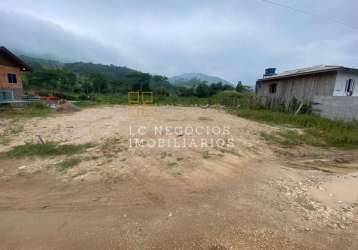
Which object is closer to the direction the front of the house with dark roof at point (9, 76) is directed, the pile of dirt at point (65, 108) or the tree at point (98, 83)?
the pile of dirt

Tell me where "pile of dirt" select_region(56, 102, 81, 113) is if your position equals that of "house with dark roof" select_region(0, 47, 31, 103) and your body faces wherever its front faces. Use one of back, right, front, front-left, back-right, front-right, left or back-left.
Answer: front-left

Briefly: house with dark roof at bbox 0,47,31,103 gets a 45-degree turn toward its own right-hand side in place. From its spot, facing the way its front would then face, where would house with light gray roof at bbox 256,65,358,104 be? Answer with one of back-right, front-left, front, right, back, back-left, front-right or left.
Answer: left

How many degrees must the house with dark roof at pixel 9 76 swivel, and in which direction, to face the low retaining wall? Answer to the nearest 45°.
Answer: approximately 45° to its left

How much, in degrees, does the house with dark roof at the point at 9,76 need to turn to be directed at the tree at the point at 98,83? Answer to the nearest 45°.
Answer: approximately 135° to its left

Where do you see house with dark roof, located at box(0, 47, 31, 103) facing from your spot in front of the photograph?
facing the viewer
